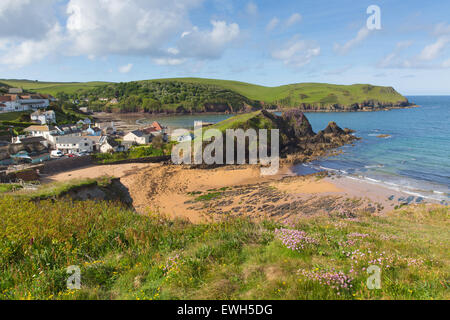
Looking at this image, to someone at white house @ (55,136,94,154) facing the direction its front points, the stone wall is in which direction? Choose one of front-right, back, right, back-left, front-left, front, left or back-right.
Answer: front

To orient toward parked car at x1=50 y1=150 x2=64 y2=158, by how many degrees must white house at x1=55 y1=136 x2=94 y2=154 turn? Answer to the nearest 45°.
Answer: approximately 45° to its right

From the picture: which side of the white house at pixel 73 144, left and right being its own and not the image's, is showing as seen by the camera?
front

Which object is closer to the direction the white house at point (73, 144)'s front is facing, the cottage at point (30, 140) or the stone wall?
the stone wall

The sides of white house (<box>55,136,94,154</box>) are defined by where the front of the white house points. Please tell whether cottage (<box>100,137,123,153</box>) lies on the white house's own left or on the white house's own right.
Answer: on the white house's own left

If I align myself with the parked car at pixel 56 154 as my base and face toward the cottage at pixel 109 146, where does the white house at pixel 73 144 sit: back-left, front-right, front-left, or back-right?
front-left

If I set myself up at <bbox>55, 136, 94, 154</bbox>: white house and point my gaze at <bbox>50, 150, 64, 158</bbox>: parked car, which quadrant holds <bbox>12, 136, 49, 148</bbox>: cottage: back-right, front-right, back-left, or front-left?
front-right

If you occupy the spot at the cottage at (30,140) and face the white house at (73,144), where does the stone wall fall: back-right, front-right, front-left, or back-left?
front-right

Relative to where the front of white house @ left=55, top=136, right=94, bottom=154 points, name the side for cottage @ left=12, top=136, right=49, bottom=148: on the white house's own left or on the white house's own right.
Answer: on the white house's own right

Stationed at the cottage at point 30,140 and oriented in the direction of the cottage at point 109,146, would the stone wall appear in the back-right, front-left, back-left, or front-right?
front-right
